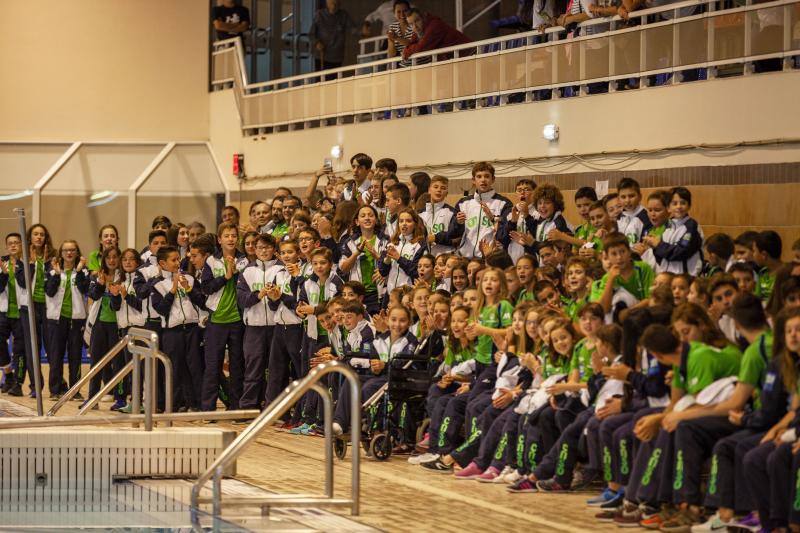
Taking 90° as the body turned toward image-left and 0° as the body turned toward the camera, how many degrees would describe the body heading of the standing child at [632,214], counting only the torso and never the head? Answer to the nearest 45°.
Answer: approximately 45°

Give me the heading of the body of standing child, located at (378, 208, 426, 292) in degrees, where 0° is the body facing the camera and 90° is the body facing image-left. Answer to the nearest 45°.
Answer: approximately 45°

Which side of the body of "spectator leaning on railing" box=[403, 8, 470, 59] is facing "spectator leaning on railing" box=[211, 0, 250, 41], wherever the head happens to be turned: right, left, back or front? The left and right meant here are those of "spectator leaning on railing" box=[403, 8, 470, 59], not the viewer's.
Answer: right

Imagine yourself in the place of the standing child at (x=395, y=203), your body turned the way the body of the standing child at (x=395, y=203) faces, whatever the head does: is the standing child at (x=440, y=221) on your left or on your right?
on your left

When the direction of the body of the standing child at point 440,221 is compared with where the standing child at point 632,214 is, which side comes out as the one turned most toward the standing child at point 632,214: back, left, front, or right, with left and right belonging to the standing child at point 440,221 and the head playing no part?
left

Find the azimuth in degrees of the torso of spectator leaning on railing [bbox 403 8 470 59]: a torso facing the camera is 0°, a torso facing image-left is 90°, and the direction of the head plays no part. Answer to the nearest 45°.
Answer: approximately 45°

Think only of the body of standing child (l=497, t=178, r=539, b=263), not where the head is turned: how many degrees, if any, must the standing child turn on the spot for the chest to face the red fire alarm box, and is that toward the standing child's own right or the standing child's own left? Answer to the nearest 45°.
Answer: approximately 90° to the standing child's own right

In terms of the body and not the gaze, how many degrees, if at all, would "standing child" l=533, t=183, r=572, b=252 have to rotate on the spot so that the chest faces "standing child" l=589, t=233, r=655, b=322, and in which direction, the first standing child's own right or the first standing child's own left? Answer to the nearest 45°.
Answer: approximately 45° to the first standing child's own left

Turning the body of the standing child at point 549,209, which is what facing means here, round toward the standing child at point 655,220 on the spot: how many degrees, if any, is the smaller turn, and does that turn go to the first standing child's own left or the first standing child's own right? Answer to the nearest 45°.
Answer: approximately 90° to the first standing child's own left

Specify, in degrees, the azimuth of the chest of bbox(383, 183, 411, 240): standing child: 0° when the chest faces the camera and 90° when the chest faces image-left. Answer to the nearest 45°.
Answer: approximately 45°

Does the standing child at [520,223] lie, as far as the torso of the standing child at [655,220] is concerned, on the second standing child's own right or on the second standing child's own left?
on the second standing child's own right
